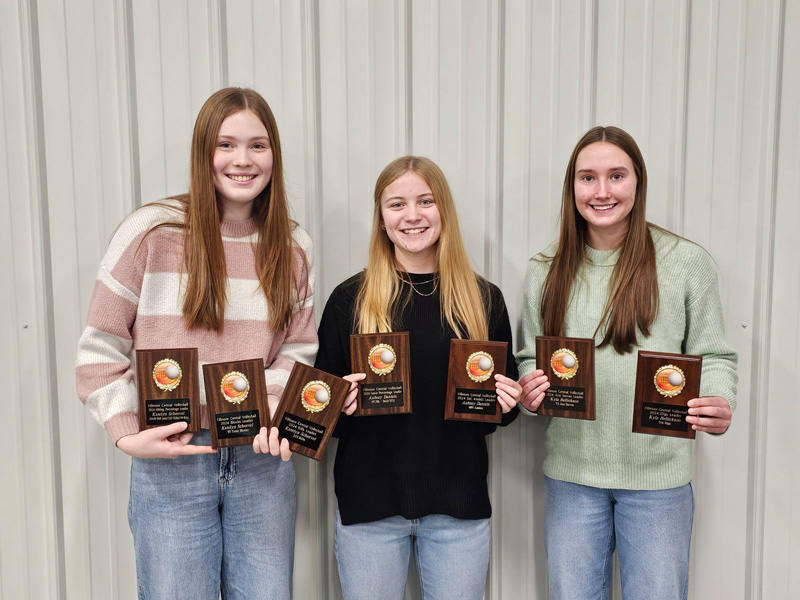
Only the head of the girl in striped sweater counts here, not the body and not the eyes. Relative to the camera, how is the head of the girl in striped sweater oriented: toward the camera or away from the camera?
toward the camera

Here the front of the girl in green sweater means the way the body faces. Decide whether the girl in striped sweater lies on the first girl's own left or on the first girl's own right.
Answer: on the first girl's own right

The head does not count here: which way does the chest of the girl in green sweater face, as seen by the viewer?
toward the camera
